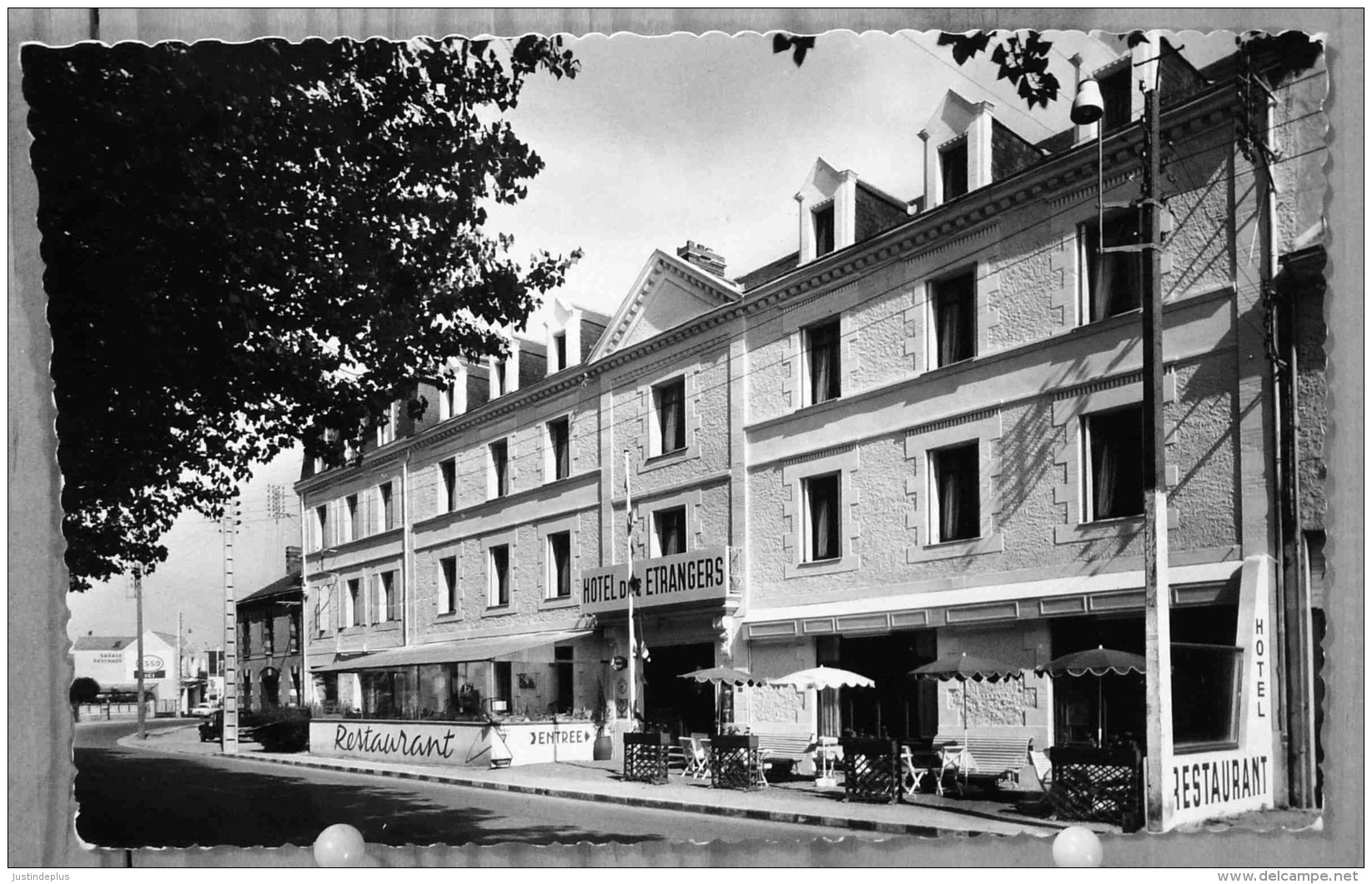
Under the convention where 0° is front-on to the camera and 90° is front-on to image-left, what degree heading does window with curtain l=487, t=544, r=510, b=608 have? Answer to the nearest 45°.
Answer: approximately 45°

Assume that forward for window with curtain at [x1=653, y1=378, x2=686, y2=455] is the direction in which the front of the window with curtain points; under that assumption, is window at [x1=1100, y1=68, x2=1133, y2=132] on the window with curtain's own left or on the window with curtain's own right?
on the window with curtain's own left

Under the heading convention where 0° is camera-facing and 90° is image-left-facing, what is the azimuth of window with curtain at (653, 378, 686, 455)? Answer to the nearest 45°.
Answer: approximately 45°

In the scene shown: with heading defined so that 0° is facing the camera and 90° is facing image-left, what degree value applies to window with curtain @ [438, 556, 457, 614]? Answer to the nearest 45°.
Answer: approximately 45°

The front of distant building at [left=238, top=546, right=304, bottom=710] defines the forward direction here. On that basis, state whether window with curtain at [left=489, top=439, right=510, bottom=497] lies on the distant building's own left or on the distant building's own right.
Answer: on the distant building's own left

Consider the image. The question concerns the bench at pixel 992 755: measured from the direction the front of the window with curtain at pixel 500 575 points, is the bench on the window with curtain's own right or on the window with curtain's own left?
on the window with curtain's own left
